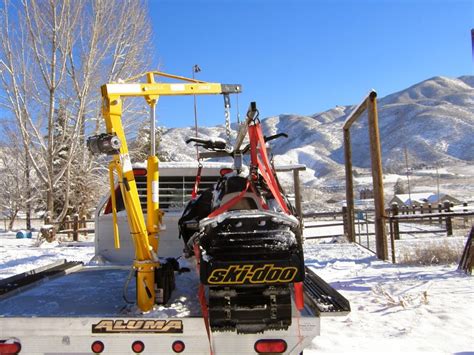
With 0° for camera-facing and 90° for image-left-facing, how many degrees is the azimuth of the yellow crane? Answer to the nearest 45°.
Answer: approximately 270°

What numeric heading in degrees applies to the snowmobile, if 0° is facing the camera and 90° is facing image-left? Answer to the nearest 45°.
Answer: approximately 180°

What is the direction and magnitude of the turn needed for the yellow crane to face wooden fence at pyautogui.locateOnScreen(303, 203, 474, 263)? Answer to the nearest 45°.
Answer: approximately 45° to its left

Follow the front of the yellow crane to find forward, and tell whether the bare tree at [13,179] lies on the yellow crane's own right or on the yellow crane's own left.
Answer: on the yellow crane's own left

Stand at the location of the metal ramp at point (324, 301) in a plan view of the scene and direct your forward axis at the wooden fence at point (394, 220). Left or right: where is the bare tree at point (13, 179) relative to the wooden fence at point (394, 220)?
left

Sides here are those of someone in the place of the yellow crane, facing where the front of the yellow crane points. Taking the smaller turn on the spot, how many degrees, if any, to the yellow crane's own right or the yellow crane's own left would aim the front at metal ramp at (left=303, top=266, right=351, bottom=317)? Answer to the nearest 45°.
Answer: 0° — it already faces it

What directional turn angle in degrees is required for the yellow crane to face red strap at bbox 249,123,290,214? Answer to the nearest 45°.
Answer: approximately 45° to its right

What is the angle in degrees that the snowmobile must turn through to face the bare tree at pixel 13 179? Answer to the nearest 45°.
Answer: approximately 45° to its left

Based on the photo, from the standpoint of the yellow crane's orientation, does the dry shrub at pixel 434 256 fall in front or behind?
in front
